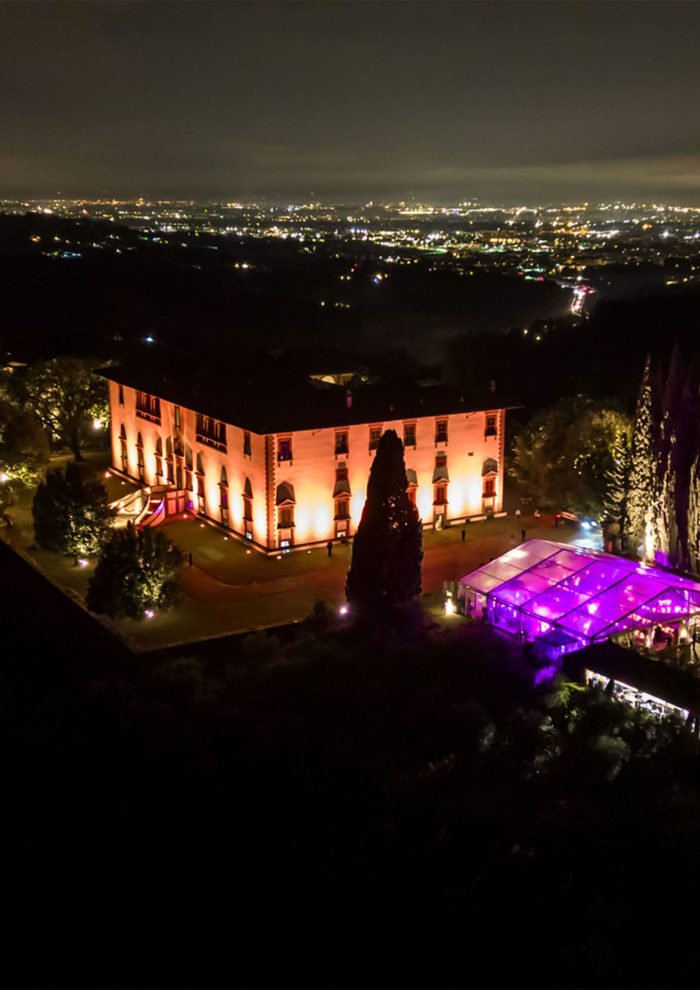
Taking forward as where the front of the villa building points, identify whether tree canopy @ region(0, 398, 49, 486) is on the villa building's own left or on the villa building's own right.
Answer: on the villa building's own right

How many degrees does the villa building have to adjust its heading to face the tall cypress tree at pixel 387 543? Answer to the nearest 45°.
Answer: approximately 45° to its left

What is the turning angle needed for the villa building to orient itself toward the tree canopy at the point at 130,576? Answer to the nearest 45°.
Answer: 0° — it already faces it

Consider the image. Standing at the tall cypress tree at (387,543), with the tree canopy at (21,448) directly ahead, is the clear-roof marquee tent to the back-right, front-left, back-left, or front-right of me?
back-right

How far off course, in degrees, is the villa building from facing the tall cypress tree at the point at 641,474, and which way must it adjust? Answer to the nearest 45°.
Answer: approximately 135° to its left

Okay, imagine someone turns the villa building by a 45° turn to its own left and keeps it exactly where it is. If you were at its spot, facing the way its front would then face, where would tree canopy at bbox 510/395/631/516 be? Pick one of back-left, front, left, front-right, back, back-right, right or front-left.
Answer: left

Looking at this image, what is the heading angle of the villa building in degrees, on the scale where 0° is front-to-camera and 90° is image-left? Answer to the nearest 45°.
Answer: approximately 45°
